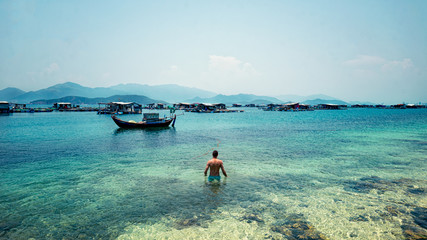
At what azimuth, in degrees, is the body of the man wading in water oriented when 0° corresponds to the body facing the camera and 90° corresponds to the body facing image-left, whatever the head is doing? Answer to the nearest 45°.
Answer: approximately 180°

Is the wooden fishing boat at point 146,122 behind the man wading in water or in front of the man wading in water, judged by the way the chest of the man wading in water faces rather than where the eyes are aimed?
in front

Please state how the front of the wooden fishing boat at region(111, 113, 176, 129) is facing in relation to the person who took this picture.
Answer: facing to the left of the viewer

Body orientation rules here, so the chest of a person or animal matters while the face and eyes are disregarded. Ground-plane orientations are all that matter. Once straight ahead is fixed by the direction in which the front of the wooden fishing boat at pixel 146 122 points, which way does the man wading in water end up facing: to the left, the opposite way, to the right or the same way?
to the right

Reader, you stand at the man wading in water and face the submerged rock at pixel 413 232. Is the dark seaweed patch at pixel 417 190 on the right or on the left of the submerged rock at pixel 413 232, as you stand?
left

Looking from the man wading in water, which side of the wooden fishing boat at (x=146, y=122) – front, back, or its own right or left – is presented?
left

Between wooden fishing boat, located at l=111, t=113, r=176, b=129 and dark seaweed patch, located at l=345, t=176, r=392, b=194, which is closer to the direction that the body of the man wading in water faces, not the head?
the wooden fishing boat

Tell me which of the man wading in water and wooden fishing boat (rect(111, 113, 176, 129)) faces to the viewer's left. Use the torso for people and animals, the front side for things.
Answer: the wooden fishing boat

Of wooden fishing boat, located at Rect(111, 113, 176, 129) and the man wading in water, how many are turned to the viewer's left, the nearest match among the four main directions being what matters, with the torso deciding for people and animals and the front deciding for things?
1

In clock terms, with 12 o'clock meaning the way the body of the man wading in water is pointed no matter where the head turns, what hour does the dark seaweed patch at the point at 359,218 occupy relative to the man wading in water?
The dark seaweed patch is roughly at 4 o'clock from the man wading in water.

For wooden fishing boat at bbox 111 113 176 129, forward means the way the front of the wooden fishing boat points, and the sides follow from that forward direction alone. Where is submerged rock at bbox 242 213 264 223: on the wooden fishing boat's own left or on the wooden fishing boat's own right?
on the wooden fishing boat's own left

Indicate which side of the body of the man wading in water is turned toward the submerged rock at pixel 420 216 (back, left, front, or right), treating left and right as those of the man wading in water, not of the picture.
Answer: right

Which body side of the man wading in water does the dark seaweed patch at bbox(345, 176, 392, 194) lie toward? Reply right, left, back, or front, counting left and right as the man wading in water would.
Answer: right
